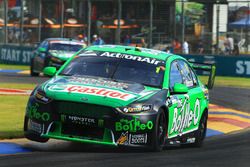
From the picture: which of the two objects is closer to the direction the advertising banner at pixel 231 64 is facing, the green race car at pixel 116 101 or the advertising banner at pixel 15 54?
the green race car

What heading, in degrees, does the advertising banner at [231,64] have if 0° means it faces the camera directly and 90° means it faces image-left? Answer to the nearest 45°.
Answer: approximately 0°

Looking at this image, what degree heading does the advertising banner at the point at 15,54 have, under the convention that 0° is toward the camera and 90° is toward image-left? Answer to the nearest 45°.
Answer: approximately 0°

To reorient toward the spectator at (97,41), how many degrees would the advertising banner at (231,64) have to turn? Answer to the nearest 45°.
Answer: approximately 90° to its right

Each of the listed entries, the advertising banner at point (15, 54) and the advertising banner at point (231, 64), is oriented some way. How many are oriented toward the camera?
2

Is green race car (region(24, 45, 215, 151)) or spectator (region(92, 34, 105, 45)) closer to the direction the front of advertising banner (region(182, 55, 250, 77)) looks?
the green race car

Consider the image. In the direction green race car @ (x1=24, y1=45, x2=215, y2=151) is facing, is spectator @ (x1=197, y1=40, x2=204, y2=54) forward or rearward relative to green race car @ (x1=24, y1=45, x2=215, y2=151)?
rearward

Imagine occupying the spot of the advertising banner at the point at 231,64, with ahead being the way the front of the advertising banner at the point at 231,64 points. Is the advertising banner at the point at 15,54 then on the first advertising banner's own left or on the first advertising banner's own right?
on the first advertising banner's own right
